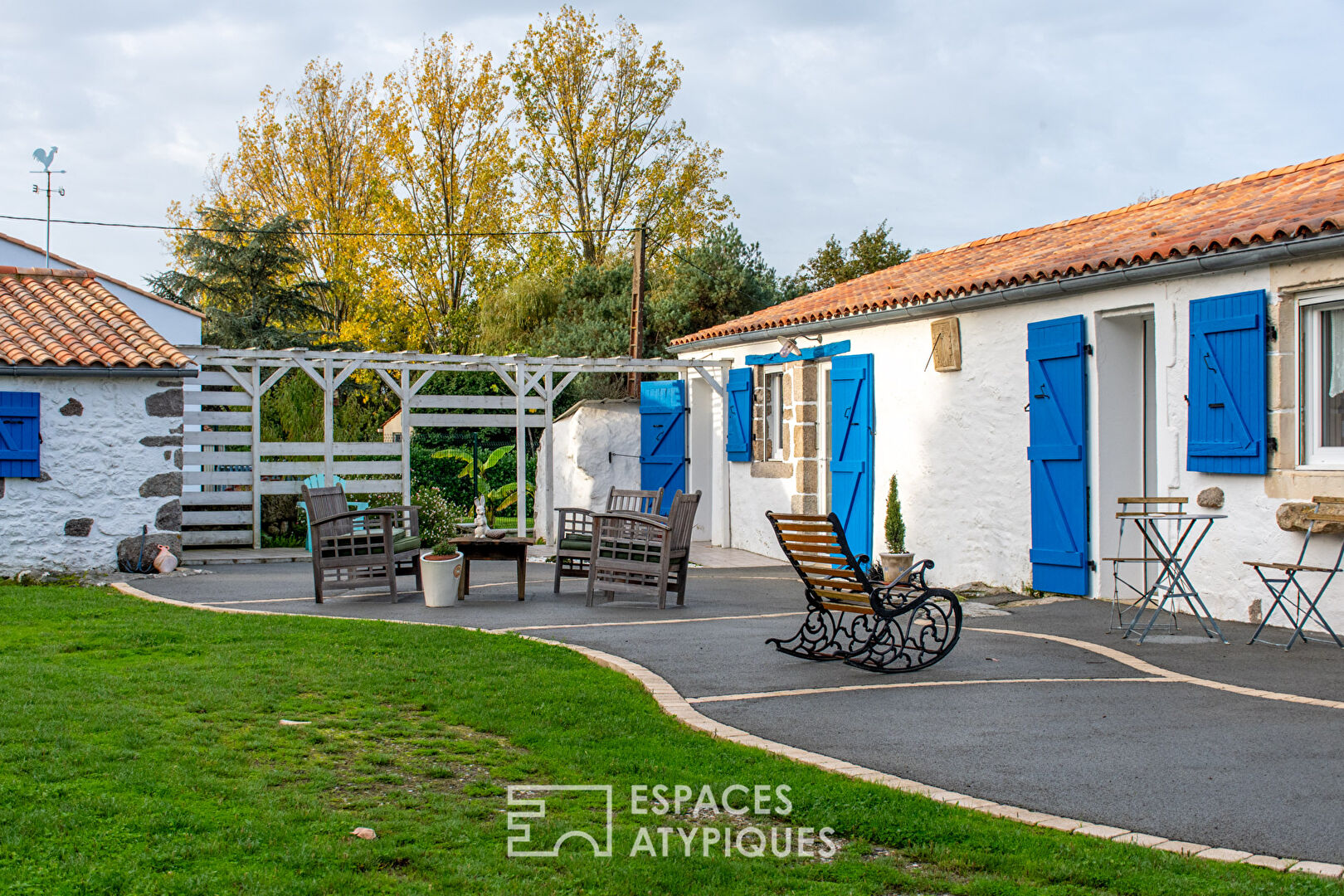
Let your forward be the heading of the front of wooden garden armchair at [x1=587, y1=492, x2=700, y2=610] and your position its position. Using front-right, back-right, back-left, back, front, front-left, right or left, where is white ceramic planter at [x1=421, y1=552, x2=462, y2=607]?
front

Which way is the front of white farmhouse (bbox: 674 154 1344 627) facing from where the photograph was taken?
facing the viewer and to the left of the viewer

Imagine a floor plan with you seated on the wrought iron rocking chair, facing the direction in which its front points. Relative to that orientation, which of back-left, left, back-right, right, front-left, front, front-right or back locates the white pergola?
left

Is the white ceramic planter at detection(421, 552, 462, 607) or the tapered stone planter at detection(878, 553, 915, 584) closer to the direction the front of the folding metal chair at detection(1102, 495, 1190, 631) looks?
the white ceramic planter

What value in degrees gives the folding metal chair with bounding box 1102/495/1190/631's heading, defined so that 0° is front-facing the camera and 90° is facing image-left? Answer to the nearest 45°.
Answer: approximately 45°

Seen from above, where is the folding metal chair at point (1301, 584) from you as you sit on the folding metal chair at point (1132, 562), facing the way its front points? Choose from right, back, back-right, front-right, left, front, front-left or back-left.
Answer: left

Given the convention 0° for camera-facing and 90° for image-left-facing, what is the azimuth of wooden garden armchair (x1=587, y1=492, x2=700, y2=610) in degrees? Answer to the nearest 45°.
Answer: approximately 90°

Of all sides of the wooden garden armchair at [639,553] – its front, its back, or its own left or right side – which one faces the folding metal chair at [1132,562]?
back

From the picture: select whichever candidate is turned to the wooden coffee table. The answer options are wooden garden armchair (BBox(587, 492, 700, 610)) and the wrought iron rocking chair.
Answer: the wooden garden armchair

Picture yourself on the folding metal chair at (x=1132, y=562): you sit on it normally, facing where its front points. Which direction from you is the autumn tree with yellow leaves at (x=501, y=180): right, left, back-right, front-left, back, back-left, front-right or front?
right

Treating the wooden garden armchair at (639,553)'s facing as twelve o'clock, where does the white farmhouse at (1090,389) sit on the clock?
The white farmhouse is roughly at 6 o'clock from the wooden garden armchair.

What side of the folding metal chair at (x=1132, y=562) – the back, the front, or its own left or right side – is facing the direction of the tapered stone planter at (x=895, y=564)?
right

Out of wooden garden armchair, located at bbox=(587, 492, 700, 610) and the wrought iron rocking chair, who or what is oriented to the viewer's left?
the wooden garden armchair

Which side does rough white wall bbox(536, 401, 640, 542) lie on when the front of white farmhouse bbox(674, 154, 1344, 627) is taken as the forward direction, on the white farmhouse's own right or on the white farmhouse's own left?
on the white farmhouse's own right

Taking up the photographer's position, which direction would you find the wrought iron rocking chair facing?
facing away from the viewer and to the right of the viewer

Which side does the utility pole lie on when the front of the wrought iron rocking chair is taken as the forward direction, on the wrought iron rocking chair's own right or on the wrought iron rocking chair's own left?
on the wrought iron rocking chair's own left

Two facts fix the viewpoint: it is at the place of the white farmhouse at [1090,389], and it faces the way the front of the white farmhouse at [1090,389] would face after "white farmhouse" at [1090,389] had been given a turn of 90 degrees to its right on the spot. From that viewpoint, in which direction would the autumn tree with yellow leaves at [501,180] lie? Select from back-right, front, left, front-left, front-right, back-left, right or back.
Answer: front

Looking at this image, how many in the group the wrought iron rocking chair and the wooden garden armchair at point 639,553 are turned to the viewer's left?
1

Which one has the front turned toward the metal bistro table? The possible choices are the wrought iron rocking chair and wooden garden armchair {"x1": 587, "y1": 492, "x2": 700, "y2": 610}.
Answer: the wrought iron rocking chair
